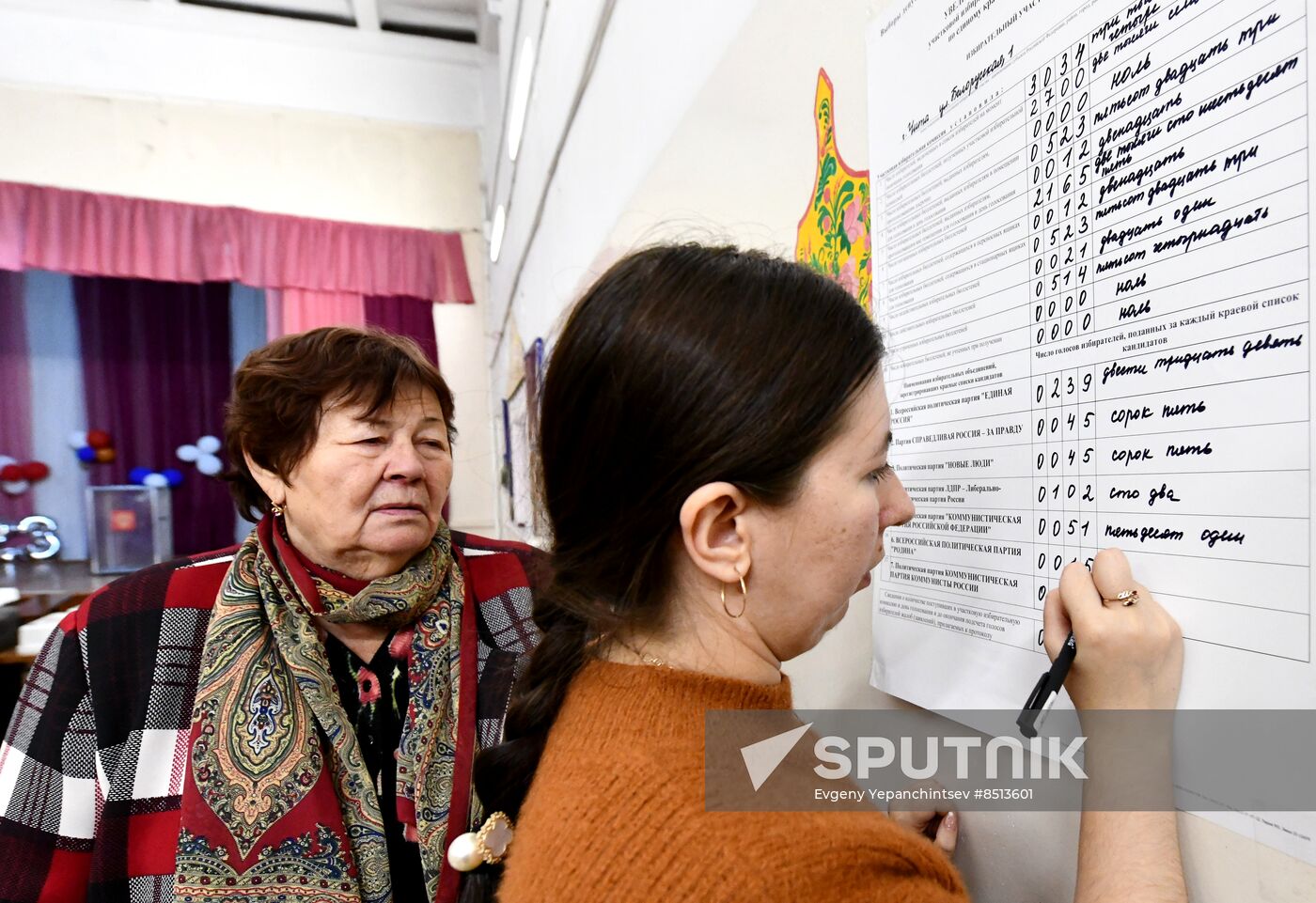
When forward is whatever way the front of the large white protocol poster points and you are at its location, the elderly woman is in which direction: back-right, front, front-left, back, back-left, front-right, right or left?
front-right

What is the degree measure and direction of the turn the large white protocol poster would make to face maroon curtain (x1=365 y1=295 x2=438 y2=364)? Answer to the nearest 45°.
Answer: approximately 90° to its right

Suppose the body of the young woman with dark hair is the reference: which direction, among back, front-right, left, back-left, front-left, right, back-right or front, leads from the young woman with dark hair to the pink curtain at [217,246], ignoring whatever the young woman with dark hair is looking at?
back-left

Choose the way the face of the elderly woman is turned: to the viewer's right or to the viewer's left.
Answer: to the viewer's right

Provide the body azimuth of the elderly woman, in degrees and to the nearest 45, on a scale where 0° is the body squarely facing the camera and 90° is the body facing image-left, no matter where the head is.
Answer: approximately 315°

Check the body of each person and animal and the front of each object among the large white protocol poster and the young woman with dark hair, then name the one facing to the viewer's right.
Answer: the young woman with dark hair

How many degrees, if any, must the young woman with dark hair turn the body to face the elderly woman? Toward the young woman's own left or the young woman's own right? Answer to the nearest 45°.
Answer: approximately 135° to the young woman's own left

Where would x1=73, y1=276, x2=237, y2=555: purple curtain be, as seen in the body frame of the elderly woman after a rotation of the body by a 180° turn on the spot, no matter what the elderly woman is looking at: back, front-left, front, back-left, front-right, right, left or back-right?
front-right

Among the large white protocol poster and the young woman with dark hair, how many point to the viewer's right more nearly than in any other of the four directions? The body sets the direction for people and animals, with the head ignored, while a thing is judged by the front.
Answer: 1

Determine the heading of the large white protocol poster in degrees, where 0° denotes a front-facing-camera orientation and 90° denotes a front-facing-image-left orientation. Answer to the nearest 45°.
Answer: approximately 45°

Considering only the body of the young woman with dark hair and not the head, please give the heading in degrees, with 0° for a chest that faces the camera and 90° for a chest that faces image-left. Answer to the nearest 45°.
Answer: approximately 270°

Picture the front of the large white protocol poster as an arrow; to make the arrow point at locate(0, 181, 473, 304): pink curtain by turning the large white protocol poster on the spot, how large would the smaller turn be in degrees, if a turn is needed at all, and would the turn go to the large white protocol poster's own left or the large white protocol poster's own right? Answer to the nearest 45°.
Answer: approximately 90° to the large white protocol poster's own right

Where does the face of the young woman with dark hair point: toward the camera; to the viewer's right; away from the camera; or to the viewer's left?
to the viewer's right

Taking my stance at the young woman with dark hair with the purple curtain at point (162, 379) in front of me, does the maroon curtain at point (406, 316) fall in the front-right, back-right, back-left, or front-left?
front-right

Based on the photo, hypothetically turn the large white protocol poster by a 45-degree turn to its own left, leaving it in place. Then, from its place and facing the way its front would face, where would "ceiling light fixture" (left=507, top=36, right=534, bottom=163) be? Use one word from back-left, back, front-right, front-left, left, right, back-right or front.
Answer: back-right

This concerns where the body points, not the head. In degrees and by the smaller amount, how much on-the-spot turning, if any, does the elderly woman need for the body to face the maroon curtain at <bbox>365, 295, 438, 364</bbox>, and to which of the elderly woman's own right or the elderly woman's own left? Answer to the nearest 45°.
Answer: approximately 135° to the elderly woman's own left
